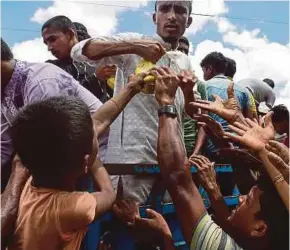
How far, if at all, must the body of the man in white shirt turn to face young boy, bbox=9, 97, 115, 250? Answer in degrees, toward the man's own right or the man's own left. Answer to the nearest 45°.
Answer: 0° — they already face them

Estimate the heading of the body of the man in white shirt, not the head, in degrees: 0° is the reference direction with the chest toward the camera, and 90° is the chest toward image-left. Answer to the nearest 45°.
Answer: approximately 0°
